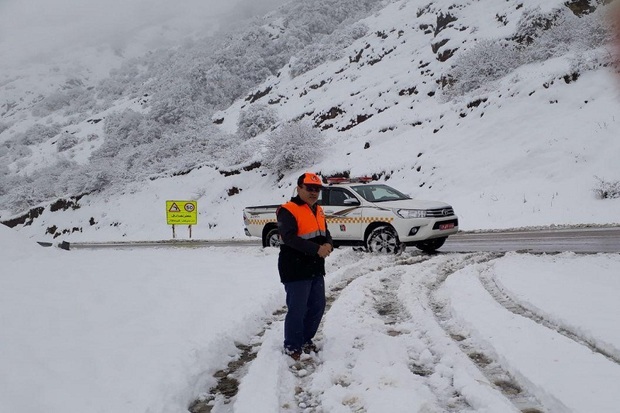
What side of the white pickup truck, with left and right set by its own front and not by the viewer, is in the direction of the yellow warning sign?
back

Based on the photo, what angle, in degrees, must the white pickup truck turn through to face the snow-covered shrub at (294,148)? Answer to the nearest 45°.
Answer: approximately 135° to its left

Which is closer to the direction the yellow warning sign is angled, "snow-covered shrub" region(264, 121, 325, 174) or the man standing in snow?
the man standing in snow

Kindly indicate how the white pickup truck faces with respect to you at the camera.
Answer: facing the viewer and to the right of the viewer

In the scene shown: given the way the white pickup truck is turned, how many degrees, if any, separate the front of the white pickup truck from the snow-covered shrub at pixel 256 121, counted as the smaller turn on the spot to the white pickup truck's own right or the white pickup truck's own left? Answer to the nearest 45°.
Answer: approximately 135° to the white pickup truck's own left

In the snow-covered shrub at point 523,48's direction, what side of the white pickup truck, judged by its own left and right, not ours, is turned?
left

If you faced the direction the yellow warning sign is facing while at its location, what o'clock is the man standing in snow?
The man standing in snow is roughly at 12 o'clock from the yellow warning sign.

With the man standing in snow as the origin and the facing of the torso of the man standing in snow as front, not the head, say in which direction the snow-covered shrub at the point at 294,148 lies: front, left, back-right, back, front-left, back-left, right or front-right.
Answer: back-left

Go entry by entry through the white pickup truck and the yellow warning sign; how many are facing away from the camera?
0

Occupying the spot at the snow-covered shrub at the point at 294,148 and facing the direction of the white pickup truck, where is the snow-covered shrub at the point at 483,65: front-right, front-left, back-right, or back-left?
back-left

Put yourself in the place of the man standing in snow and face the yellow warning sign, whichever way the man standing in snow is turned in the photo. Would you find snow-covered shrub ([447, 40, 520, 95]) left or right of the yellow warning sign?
right

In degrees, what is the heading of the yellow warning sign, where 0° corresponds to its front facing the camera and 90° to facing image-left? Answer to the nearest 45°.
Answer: approximately 0°
